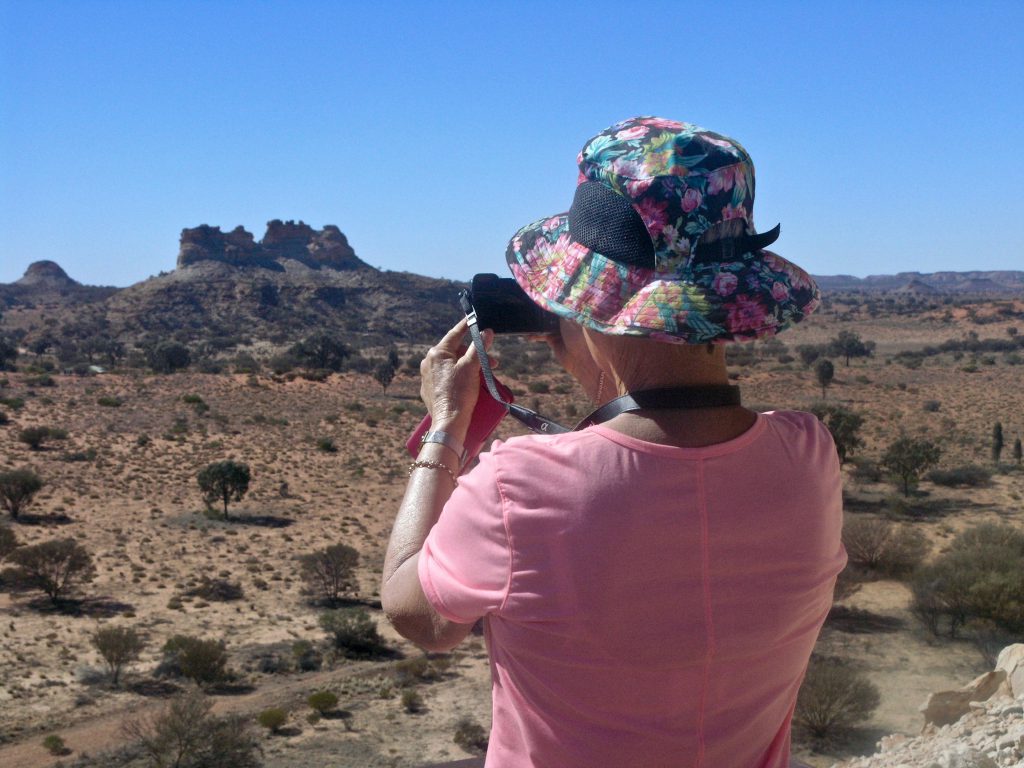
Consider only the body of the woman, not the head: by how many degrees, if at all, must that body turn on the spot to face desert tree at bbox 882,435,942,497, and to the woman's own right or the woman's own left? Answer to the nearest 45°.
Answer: approximately 45° to the woman's own right

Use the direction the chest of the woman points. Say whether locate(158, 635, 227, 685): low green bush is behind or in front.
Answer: in front

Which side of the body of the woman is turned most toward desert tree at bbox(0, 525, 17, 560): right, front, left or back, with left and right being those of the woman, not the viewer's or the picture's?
front

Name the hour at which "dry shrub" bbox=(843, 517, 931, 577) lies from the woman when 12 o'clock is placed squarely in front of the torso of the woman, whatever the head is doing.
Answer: The dry shrub is roughly at 2 o'clock from the woman.

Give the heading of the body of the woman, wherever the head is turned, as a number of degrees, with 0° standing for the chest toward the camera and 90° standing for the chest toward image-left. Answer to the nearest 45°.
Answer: approximately 135°

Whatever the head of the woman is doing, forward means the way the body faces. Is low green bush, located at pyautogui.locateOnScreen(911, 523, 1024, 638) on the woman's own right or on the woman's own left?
on the woman's own right

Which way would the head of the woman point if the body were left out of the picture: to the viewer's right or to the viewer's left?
to the viewer's left

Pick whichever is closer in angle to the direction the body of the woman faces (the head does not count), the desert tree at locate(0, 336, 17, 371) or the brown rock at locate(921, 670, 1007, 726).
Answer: the desert tree

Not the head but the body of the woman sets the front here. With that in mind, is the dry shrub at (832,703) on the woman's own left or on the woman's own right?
on the woman's own right

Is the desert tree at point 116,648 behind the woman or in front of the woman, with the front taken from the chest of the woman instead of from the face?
in front

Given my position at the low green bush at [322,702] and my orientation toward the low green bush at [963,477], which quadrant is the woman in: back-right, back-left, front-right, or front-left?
back-right
